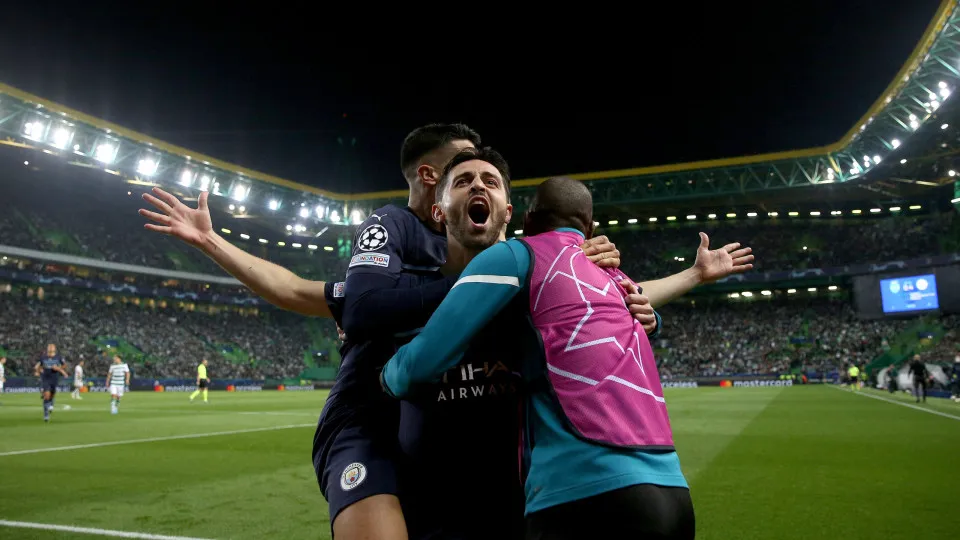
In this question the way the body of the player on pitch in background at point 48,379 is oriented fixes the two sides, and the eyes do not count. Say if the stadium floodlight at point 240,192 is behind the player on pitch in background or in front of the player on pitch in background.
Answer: behind

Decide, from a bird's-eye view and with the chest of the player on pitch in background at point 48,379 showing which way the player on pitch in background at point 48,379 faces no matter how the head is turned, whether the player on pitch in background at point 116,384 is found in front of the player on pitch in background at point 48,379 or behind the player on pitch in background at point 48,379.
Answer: behind

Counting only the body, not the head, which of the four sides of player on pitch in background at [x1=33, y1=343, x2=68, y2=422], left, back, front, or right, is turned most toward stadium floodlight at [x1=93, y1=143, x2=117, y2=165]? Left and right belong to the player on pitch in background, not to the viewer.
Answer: back

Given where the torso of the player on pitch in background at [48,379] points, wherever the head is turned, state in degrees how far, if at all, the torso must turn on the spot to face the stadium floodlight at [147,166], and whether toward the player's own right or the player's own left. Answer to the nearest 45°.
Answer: approximately 180°

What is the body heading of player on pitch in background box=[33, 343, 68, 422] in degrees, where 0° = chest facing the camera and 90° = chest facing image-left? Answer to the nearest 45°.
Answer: approximately 0°

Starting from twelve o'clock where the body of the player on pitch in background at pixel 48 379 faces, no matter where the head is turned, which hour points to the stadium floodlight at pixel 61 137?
The stadium floodlight is roughly at 6 o'clock from the player on pitch in background.
